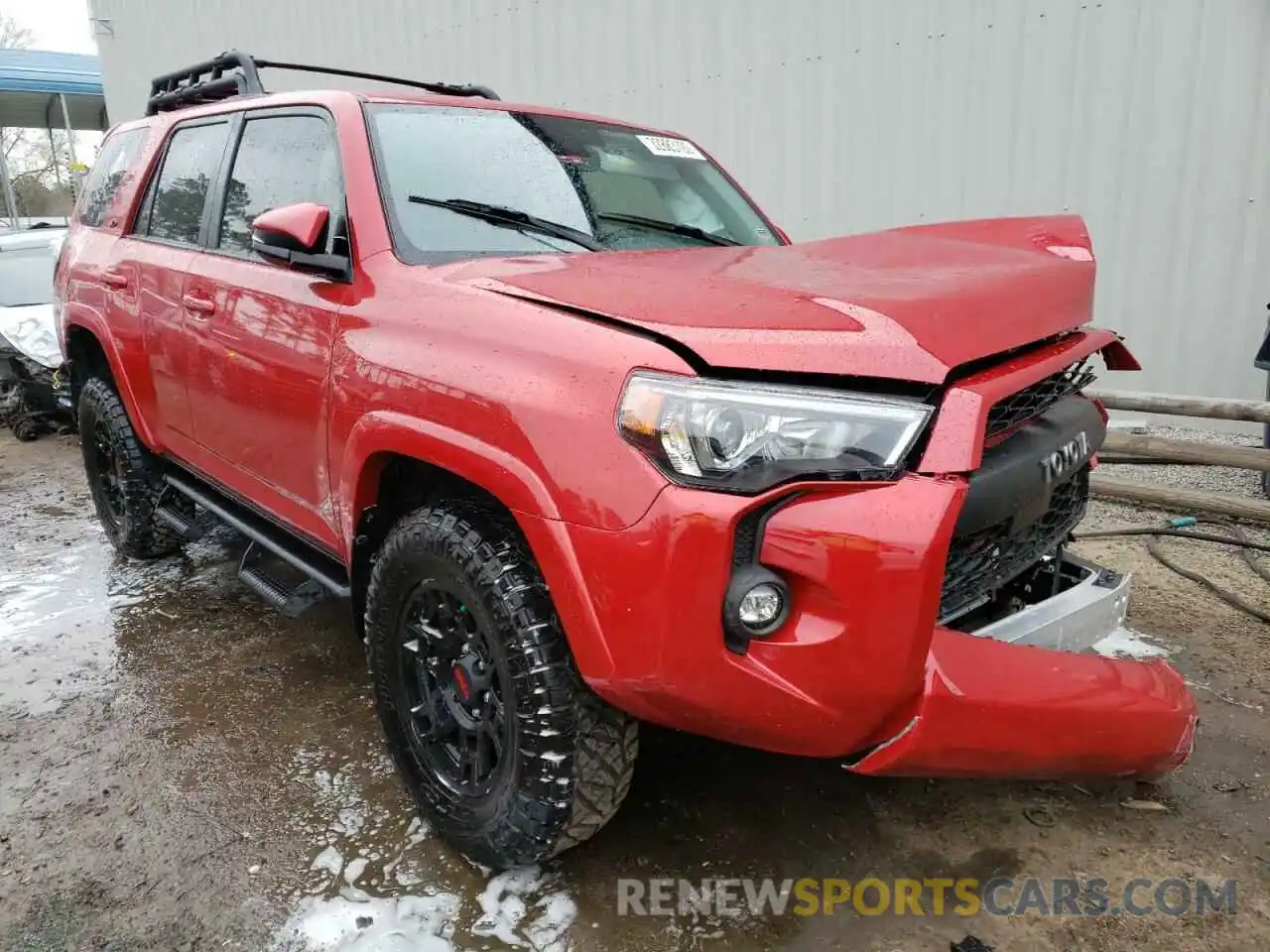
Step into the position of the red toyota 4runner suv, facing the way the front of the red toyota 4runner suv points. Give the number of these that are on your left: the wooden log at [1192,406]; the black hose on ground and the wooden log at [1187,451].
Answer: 3

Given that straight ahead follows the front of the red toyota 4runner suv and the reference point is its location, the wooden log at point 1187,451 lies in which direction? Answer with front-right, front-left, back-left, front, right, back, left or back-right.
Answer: left

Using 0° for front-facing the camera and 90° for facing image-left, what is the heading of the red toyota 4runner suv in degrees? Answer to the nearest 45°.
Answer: approximately 315°

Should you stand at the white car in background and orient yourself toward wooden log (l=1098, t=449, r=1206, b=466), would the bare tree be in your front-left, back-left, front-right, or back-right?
back-left

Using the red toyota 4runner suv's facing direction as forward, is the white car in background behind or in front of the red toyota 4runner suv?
behind

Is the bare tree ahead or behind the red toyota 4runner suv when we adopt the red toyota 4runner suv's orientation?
behind

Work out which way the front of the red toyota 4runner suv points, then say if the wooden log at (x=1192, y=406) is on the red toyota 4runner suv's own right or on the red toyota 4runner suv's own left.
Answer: on the red toyota 4runner suv's own left

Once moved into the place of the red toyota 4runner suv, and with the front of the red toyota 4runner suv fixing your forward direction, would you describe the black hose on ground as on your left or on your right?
on your left

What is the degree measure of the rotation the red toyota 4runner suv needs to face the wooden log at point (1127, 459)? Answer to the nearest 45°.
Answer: approximately 90° to its left

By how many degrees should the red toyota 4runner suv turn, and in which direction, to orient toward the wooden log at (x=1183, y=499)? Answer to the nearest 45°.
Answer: approximately 90° to its left

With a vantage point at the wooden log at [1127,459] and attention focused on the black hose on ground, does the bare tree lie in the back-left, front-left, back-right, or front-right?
back-right
